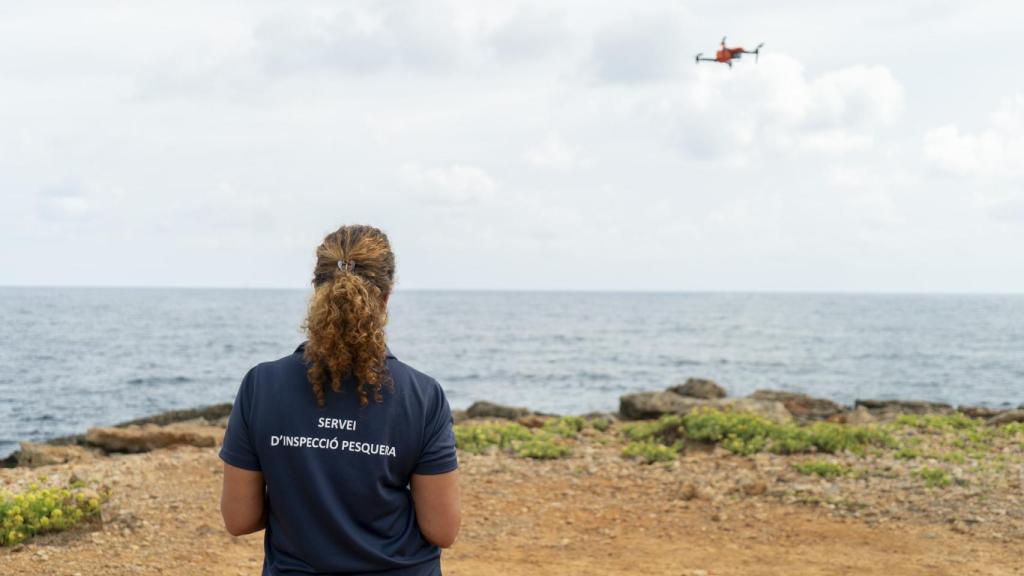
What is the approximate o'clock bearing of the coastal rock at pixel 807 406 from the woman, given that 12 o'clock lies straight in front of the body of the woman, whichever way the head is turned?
The coastal rock is roughly at 1 o'clock from the woman.

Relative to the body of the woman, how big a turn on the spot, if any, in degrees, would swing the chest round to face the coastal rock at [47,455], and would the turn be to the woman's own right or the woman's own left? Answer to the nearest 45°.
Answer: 0° — they already face it

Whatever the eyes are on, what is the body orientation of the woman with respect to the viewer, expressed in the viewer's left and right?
facing away from the viewer

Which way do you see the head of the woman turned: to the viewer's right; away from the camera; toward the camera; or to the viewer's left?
away from the camera

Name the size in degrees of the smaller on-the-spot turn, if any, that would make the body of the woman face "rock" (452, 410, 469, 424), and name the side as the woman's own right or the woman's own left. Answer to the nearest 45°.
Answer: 0° — they already face it

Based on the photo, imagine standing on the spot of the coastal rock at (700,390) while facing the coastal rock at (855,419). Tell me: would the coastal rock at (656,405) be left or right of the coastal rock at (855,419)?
right

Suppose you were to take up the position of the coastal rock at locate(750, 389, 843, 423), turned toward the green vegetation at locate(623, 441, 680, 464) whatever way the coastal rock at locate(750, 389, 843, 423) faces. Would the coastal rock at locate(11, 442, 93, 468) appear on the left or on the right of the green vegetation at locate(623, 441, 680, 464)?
right
